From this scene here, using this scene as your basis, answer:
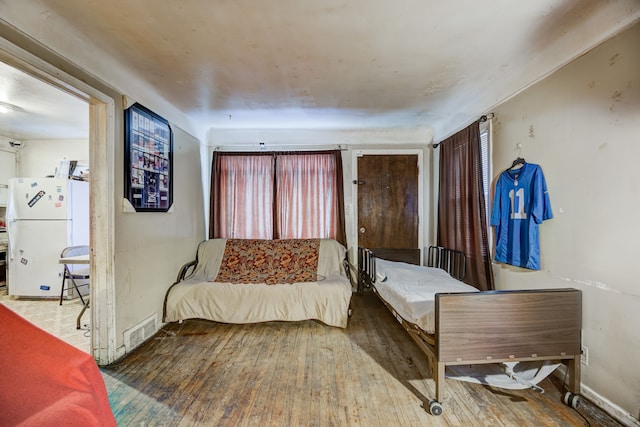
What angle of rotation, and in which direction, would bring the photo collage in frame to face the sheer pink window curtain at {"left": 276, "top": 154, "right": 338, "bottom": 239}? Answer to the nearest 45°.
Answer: approximately 45° to its left

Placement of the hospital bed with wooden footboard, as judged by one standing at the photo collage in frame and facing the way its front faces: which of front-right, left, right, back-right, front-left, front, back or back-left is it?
front

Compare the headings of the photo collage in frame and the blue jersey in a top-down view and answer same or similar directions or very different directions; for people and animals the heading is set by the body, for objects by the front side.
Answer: very different directions

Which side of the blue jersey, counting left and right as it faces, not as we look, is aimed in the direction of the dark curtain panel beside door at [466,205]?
right

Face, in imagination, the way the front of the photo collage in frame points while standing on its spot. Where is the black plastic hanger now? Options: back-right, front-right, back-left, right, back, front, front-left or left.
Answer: front

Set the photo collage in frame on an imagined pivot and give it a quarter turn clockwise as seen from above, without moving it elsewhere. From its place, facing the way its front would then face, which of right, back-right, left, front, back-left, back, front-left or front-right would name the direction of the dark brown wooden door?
back-left

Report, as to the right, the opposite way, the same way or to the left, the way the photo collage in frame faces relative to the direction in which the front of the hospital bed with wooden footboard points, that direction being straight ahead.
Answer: to the left

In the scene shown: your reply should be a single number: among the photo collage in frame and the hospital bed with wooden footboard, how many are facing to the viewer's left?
0

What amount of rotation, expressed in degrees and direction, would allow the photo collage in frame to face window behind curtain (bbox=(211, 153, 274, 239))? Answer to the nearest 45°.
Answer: approximately 90° to its left

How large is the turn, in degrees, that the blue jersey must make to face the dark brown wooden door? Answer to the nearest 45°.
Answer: approximately 90° to its right

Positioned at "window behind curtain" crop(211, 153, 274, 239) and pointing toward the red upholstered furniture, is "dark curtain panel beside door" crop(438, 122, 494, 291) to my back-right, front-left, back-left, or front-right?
front-left

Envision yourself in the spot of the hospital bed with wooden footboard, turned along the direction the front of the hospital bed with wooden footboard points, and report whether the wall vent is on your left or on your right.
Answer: on your right

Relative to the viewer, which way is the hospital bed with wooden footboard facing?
toward the camera

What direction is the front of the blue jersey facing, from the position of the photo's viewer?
facing the viewer and to the left of the viewer

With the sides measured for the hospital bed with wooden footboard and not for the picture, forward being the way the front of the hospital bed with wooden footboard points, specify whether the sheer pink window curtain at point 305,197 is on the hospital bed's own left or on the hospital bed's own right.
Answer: on the hospital bed's own right

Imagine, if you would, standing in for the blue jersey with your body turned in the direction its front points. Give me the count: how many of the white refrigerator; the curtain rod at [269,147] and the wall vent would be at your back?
0

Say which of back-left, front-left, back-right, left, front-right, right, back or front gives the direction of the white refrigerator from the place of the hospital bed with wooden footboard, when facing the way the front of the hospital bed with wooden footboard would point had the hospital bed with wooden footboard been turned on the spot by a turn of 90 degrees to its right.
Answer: front

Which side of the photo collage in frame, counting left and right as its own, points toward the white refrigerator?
back
